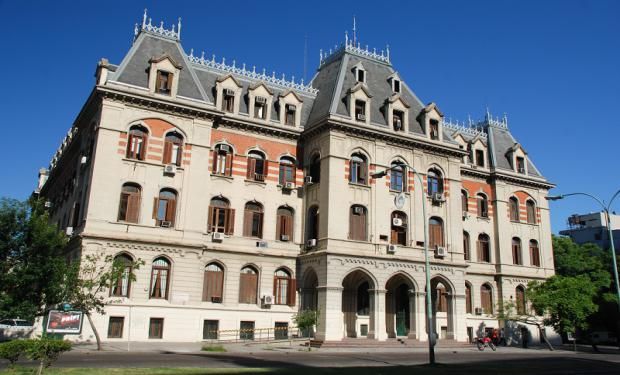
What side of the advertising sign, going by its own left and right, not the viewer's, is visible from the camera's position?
front

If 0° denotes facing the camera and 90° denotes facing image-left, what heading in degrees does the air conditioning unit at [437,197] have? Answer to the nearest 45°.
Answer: approximately 315°

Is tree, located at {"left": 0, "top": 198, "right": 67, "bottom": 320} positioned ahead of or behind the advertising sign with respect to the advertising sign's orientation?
behind

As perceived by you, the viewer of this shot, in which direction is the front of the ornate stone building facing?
facing the viewer and to the right of the viewer

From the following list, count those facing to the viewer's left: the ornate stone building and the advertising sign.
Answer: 0

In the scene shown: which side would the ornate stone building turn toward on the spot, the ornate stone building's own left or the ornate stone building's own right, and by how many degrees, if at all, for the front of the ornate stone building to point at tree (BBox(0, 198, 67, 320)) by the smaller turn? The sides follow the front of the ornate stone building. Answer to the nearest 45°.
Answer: approximately 90° to the ornate stone building's own right

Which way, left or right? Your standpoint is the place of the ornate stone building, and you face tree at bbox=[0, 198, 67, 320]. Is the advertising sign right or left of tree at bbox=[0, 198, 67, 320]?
left

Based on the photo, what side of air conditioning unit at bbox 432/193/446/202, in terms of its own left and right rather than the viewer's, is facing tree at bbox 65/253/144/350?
right

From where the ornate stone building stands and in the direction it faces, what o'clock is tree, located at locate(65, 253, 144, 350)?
The tree is roughly at 3 o'clock from the ornate stone building.

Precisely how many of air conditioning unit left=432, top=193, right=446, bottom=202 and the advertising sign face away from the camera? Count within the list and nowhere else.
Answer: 0

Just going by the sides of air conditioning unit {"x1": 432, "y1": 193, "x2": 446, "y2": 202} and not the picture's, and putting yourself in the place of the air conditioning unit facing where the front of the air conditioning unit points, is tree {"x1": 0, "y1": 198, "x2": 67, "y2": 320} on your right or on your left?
on your right
